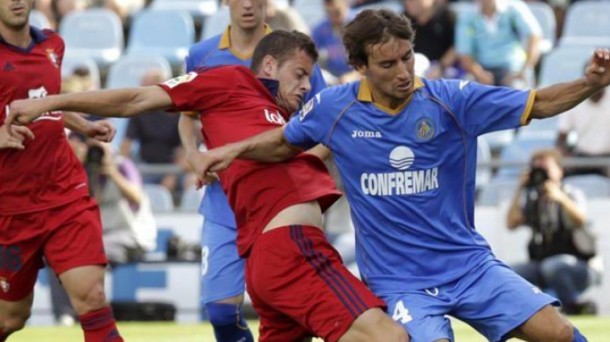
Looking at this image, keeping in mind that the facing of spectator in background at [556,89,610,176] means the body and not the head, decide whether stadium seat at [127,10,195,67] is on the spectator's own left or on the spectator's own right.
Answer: on the spectator's own right

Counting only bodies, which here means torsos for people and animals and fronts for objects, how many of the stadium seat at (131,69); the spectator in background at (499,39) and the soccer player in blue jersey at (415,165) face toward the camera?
3

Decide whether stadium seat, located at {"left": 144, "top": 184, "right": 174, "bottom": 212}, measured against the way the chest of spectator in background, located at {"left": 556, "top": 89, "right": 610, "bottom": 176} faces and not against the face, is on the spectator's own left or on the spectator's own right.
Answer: on the spectator's own right

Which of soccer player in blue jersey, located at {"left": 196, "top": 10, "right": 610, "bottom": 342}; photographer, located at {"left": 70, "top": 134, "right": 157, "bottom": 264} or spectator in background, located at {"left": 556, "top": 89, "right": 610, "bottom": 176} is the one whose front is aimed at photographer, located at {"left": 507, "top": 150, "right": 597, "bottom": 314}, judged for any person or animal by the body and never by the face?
the spectator in background

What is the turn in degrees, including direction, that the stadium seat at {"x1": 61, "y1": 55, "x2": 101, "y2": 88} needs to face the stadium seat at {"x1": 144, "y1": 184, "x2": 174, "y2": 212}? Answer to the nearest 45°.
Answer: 0° — it already faces it

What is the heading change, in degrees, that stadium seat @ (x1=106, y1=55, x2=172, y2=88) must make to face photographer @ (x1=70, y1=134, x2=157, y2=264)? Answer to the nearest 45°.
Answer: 0° — it already faces them

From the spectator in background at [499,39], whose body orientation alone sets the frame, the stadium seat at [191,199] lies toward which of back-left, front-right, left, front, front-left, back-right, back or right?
front-right

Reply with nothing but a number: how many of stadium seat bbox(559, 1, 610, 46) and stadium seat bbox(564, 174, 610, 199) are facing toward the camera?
2

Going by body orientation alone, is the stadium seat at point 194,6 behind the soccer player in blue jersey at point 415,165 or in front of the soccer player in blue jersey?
behind
